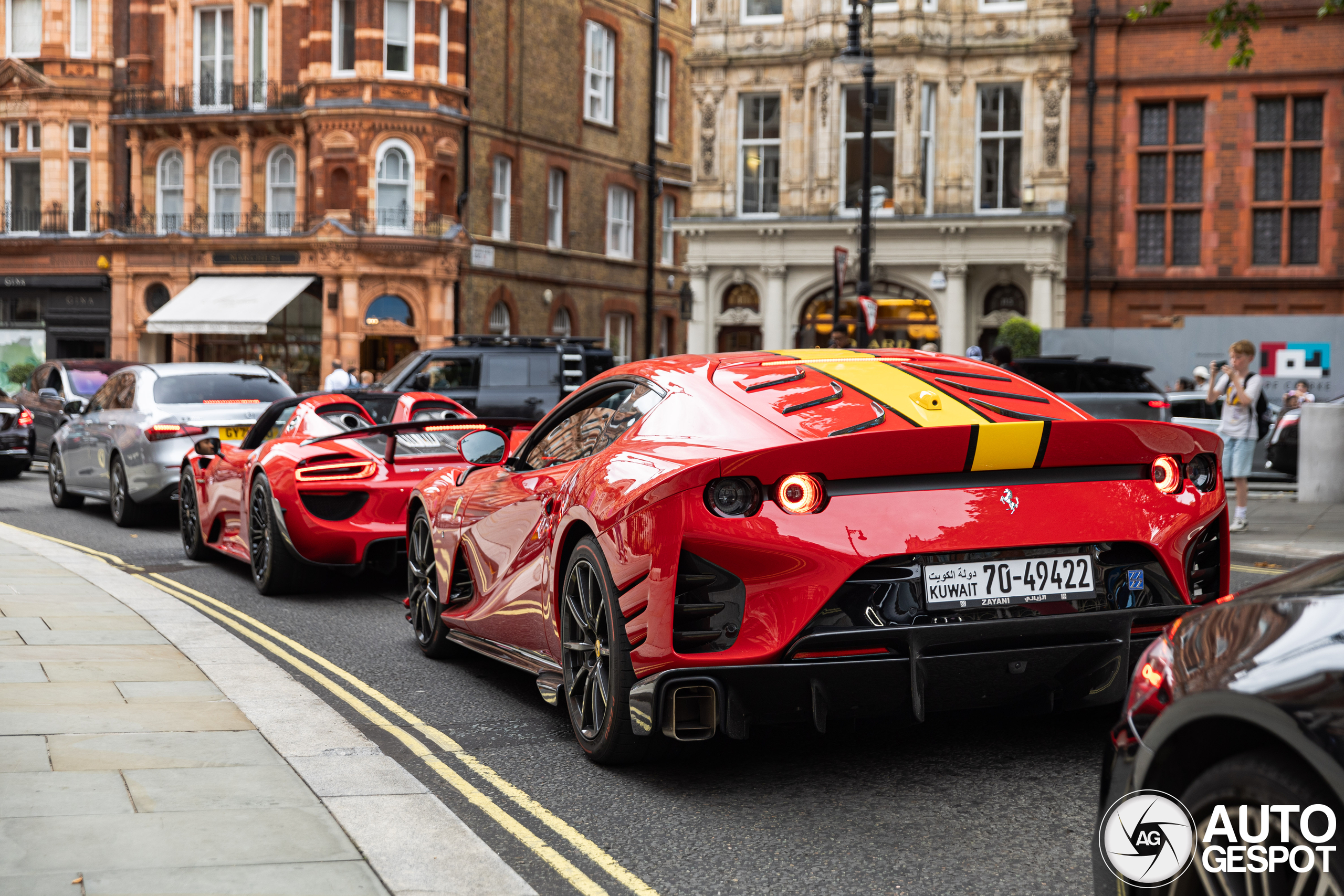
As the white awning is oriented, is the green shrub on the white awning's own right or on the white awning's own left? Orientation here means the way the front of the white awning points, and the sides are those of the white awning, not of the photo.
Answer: on the white awning's own left

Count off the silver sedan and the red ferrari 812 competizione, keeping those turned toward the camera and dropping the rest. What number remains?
0

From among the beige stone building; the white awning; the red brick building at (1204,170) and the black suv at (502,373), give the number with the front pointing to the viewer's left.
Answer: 1

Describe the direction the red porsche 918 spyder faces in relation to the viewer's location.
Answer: facing away from the viewer and to the left of the viewer

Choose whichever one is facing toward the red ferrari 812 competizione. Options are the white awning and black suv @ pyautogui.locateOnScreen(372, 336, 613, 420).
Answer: the white awning

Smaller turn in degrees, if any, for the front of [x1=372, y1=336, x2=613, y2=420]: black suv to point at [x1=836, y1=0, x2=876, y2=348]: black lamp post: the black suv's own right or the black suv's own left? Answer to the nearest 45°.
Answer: approximately 180°

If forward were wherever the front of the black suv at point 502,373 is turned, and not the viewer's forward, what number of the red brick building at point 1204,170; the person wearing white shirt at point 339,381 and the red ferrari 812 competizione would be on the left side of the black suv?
1

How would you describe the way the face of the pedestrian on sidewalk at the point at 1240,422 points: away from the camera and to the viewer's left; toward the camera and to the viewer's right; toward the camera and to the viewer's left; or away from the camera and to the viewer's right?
toward the camera and to the viewer's left

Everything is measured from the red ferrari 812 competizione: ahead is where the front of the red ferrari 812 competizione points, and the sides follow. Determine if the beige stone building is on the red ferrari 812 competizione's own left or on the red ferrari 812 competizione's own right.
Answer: on the red ferrari 812 competizione's own right

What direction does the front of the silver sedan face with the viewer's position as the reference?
facing away from the viewer and to the left of the viewer

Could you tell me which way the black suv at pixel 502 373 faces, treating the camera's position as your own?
facing to the left of the viewer

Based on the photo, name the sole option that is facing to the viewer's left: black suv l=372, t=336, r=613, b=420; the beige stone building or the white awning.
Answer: the black suv

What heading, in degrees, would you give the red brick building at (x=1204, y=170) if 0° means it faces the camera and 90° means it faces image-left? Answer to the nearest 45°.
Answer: approximately 0°

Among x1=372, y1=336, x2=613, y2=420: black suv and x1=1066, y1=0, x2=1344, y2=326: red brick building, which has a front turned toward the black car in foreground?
the red brick building
